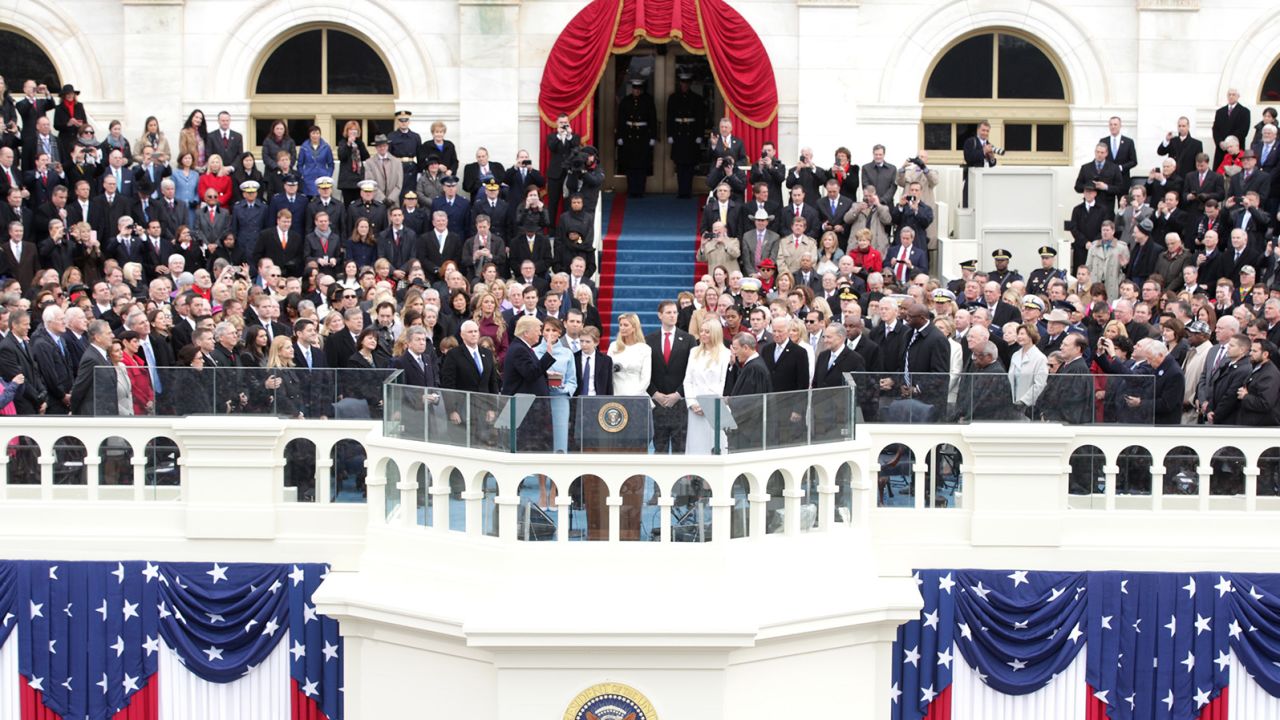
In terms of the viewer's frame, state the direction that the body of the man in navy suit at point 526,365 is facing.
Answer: to the viewer's right

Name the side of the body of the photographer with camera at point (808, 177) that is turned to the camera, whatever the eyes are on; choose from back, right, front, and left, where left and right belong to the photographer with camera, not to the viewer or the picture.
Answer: front

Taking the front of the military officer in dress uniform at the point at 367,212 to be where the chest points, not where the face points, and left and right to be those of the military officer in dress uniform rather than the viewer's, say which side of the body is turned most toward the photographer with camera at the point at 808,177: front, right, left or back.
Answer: left

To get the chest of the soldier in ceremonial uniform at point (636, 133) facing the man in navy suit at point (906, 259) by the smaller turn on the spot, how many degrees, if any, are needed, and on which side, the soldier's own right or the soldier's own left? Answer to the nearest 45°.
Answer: approximately 45° to the soldier's own left

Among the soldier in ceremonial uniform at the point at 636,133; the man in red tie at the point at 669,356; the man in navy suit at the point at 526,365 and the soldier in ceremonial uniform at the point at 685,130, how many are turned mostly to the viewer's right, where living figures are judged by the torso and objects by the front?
1

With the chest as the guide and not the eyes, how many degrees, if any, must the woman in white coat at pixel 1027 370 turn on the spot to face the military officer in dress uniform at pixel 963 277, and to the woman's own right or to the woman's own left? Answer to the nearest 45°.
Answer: approximately 135° to the woman's own right

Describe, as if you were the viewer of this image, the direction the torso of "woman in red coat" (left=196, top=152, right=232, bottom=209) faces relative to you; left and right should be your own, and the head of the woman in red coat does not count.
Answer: facing the viewer

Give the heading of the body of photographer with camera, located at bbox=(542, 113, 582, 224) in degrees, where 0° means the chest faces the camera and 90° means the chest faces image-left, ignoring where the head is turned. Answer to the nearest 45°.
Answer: approximately 0°

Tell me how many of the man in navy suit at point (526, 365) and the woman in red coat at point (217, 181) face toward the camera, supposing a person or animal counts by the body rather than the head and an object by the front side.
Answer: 1

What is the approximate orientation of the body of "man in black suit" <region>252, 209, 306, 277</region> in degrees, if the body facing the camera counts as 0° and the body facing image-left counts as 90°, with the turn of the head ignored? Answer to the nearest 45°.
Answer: approximately 315°

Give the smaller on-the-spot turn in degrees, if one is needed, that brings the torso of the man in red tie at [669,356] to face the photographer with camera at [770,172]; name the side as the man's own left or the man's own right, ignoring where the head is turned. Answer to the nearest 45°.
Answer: approximately 180°

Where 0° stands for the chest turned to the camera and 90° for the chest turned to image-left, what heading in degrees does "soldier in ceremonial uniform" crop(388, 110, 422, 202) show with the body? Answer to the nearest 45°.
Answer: approximately 0°

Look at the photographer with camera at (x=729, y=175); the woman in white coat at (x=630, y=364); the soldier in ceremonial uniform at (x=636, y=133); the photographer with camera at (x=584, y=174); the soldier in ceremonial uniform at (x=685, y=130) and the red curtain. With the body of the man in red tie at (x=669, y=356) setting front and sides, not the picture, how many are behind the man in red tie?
5

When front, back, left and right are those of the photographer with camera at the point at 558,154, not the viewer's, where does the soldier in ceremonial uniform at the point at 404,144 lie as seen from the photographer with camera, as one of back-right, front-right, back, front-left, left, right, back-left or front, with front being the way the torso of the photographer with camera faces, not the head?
right
